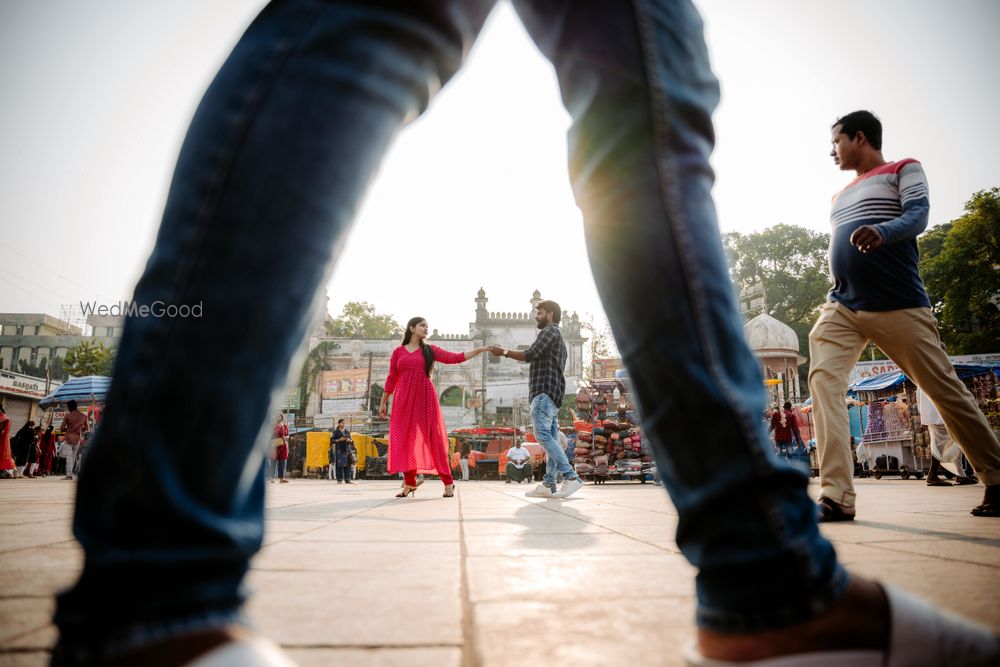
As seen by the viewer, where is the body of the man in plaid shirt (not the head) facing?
to the viewer's left

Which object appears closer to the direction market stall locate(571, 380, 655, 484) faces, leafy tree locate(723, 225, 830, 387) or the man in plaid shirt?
the man in plaid shirt

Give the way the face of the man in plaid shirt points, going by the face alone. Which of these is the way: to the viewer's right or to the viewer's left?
to the viewer's left

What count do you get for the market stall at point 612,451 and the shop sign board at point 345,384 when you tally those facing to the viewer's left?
0

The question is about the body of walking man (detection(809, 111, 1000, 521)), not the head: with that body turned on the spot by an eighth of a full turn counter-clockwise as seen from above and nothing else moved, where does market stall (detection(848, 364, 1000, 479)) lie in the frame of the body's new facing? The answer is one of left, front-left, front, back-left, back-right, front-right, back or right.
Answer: back

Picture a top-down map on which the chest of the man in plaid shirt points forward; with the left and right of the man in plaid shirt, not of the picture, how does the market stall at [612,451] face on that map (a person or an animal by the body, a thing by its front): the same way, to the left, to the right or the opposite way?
to the left

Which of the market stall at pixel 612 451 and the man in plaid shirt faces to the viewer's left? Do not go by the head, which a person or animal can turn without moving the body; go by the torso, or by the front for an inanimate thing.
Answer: the man in plaid shirt

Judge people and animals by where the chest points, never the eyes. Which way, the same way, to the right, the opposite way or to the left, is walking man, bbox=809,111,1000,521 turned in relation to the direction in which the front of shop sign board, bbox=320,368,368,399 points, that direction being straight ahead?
to the right

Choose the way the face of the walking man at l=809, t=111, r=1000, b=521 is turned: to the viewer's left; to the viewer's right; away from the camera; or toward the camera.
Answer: to the viewer's left

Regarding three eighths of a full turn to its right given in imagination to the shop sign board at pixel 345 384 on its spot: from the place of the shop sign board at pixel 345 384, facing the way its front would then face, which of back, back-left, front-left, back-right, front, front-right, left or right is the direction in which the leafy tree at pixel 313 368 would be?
front

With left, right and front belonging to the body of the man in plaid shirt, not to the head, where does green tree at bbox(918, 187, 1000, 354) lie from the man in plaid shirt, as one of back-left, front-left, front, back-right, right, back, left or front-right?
back-right

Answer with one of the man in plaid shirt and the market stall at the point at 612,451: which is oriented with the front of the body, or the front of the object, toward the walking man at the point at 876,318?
the market stall

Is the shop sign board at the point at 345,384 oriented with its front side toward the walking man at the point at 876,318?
yes

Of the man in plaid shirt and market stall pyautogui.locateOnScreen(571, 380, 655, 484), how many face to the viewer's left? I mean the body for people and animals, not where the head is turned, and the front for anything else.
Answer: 1

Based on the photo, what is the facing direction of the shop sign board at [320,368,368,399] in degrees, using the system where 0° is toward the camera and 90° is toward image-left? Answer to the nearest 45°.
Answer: approximately 0°

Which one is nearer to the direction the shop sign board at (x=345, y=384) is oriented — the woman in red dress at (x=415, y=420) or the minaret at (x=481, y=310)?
the woman in red dress
